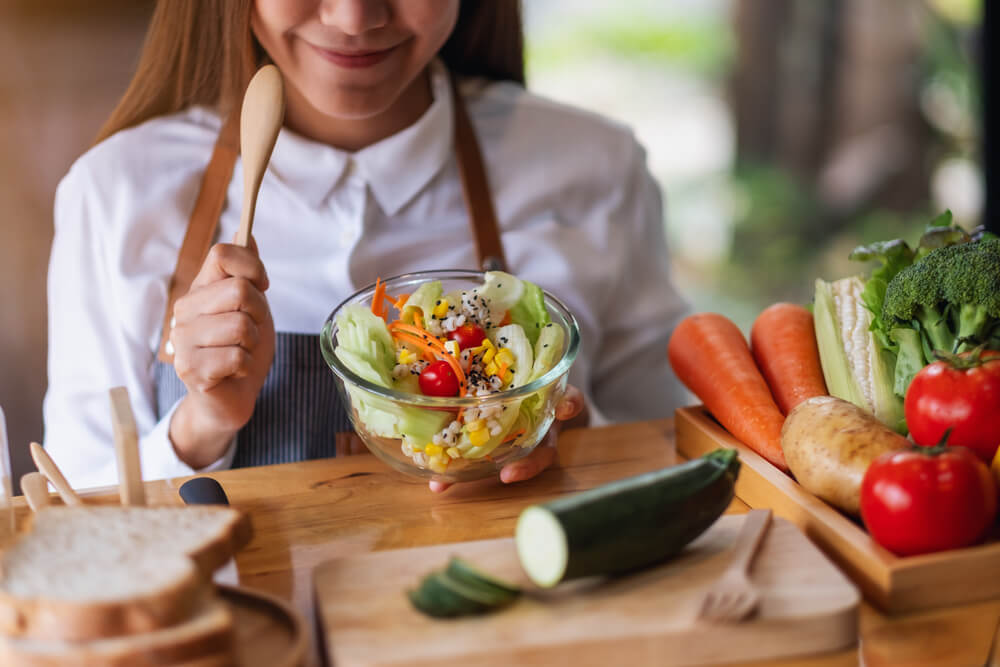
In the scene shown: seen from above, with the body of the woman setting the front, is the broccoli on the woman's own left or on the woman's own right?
on the woman's own left

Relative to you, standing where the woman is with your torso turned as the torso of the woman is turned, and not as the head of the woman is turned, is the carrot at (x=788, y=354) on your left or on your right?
on your left

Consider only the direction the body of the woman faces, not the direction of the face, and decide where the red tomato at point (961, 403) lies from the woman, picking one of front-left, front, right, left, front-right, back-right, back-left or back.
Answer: front-left

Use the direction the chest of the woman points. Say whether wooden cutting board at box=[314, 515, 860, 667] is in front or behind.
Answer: in front

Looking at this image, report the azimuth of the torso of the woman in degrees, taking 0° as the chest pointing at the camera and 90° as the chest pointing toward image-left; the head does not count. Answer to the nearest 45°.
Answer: approximately 0°

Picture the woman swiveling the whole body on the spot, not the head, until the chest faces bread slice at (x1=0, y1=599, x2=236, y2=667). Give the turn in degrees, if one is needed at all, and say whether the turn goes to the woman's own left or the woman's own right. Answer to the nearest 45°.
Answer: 0° — they already face it

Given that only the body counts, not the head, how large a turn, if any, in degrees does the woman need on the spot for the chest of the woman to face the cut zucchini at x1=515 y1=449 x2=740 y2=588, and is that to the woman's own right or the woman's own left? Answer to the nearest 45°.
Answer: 0° — they already face it
